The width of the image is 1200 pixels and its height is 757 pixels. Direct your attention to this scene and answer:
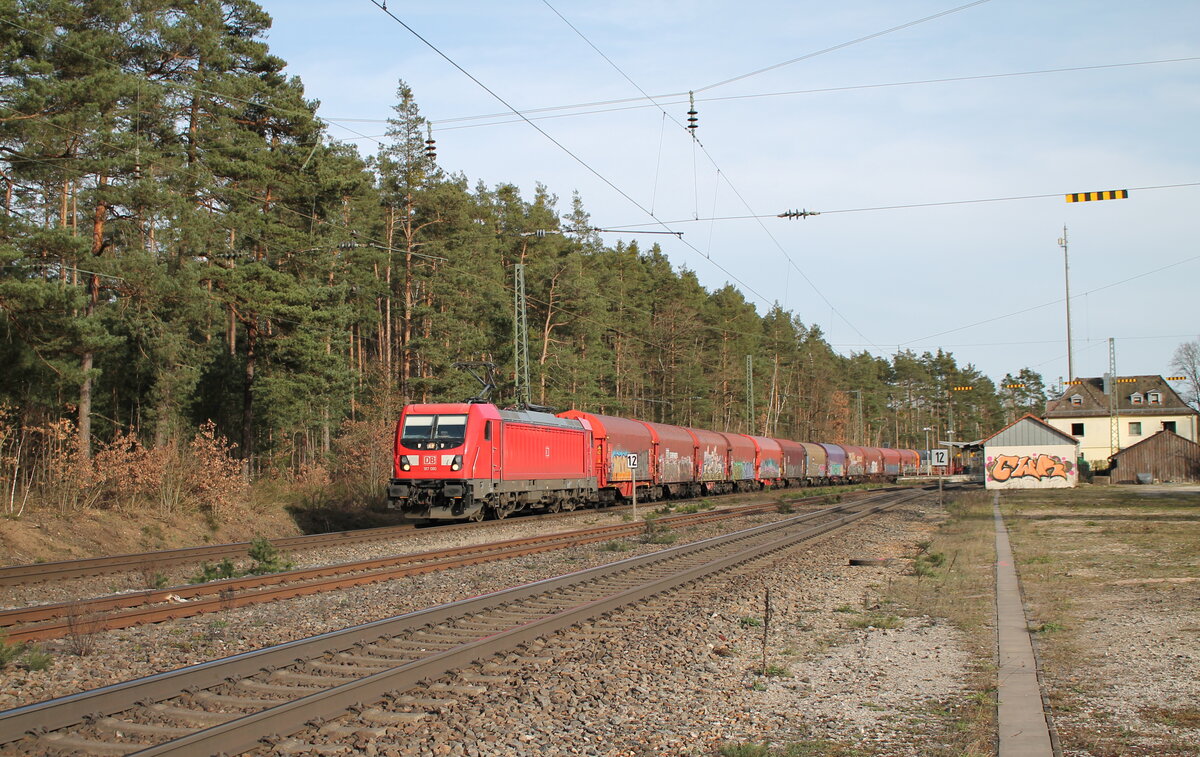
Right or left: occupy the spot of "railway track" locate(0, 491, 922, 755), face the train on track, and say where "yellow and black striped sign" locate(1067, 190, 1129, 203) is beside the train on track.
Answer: right

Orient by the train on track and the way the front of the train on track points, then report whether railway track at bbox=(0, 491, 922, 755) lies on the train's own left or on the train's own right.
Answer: on the train's own left

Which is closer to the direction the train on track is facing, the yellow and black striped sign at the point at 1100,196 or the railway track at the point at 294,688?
the railway track

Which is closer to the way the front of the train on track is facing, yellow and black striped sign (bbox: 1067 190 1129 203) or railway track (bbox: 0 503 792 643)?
the railway track

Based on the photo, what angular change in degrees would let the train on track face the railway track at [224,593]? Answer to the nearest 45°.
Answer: approximately 45° to its left

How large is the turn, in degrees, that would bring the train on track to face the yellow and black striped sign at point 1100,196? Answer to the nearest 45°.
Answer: approximately 90° to its left

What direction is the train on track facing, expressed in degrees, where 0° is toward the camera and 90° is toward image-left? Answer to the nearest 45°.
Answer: approximately 45°
